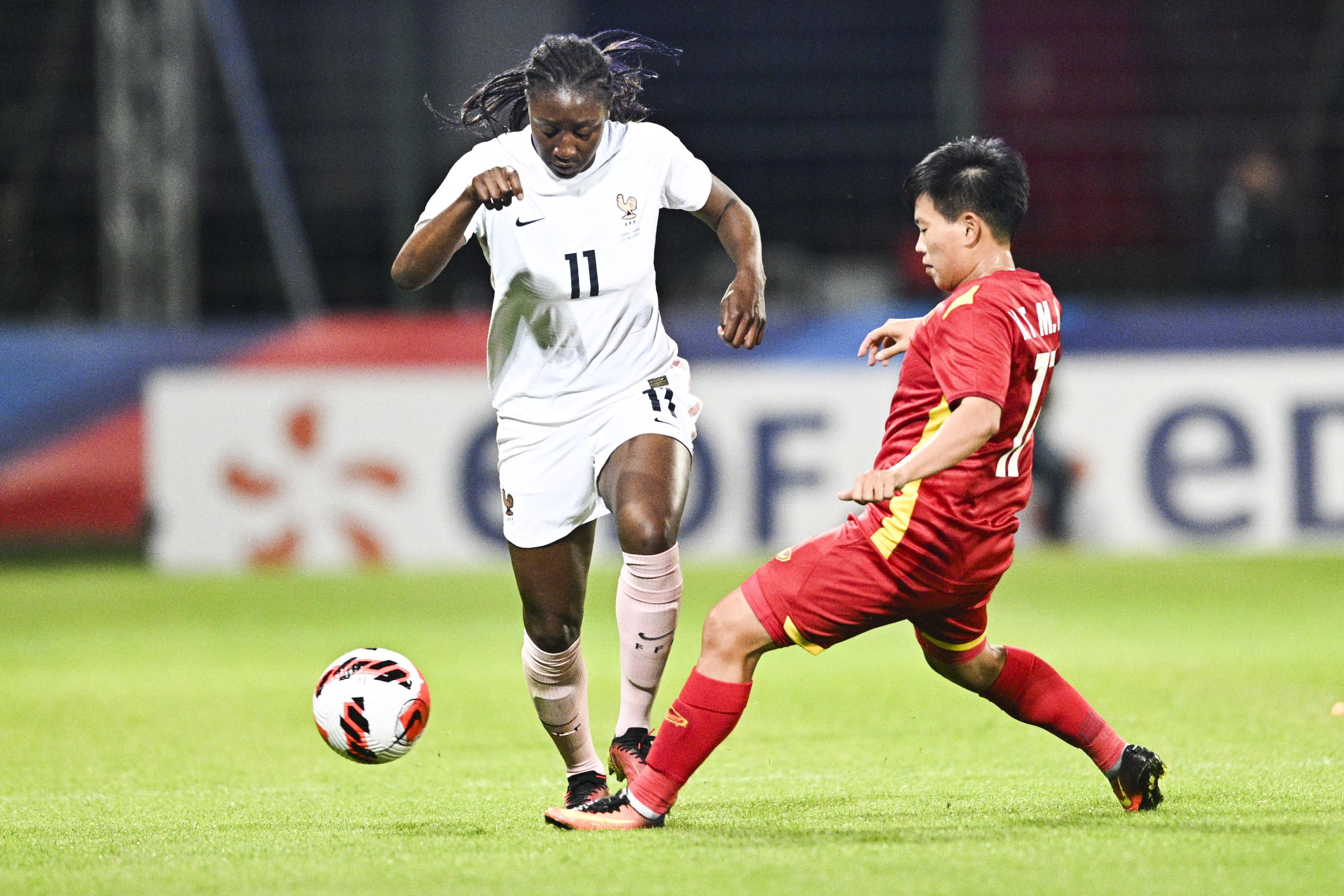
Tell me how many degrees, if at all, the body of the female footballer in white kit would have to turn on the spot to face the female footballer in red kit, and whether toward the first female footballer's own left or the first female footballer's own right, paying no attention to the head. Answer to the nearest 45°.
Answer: approximately 45° to the first female footballer's own left

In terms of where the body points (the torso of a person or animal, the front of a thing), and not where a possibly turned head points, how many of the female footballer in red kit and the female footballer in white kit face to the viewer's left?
1

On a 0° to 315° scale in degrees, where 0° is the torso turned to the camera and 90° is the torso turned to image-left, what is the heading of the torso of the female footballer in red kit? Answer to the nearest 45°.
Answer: approximately 90°

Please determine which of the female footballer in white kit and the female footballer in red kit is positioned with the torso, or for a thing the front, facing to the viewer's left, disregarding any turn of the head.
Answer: the female footballer in red kit

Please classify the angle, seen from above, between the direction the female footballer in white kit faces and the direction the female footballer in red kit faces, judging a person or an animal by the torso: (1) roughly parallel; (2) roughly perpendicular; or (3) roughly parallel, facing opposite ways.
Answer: roughly perpendicular

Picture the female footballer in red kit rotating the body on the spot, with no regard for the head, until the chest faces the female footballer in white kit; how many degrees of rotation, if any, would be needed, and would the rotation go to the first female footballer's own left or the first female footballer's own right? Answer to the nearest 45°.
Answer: approximately 45° to the first female footballer's own right
